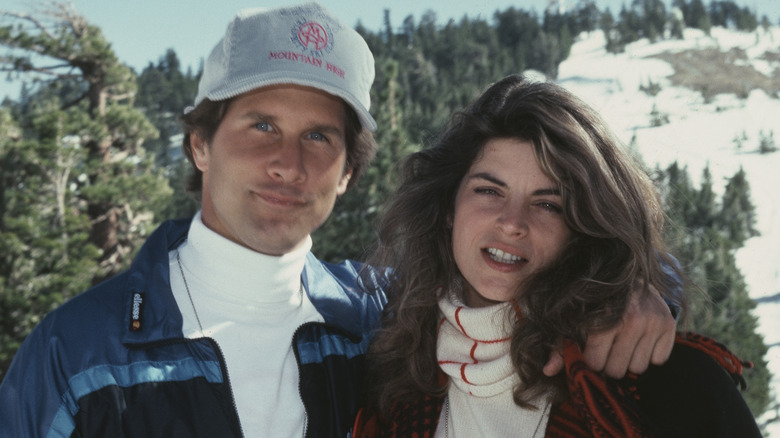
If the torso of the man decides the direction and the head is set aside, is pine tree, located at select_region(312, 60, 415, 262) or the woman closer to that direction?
the woman

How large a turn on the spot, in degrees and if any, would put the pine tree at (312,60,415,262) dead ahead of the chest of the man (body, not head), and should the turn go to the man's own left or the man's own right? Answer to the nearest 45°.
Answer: approximately 180°

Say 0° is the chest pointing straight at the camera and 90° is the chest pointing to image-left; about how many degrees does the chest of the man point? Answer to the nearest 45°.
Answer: approximately 0°

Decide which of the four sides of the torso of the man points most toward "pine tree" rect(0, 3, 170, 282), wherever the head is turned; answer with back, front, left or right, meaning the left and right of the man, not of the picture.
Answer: back

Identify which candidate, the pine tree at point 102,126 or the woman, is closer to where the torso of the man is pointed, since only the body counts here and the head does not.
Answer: the woman

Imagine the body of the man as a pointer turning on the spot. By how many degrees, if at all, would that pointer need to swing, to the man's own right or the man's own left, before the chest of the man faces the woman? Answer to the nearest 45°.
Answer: approximately 90° to the man's own left
